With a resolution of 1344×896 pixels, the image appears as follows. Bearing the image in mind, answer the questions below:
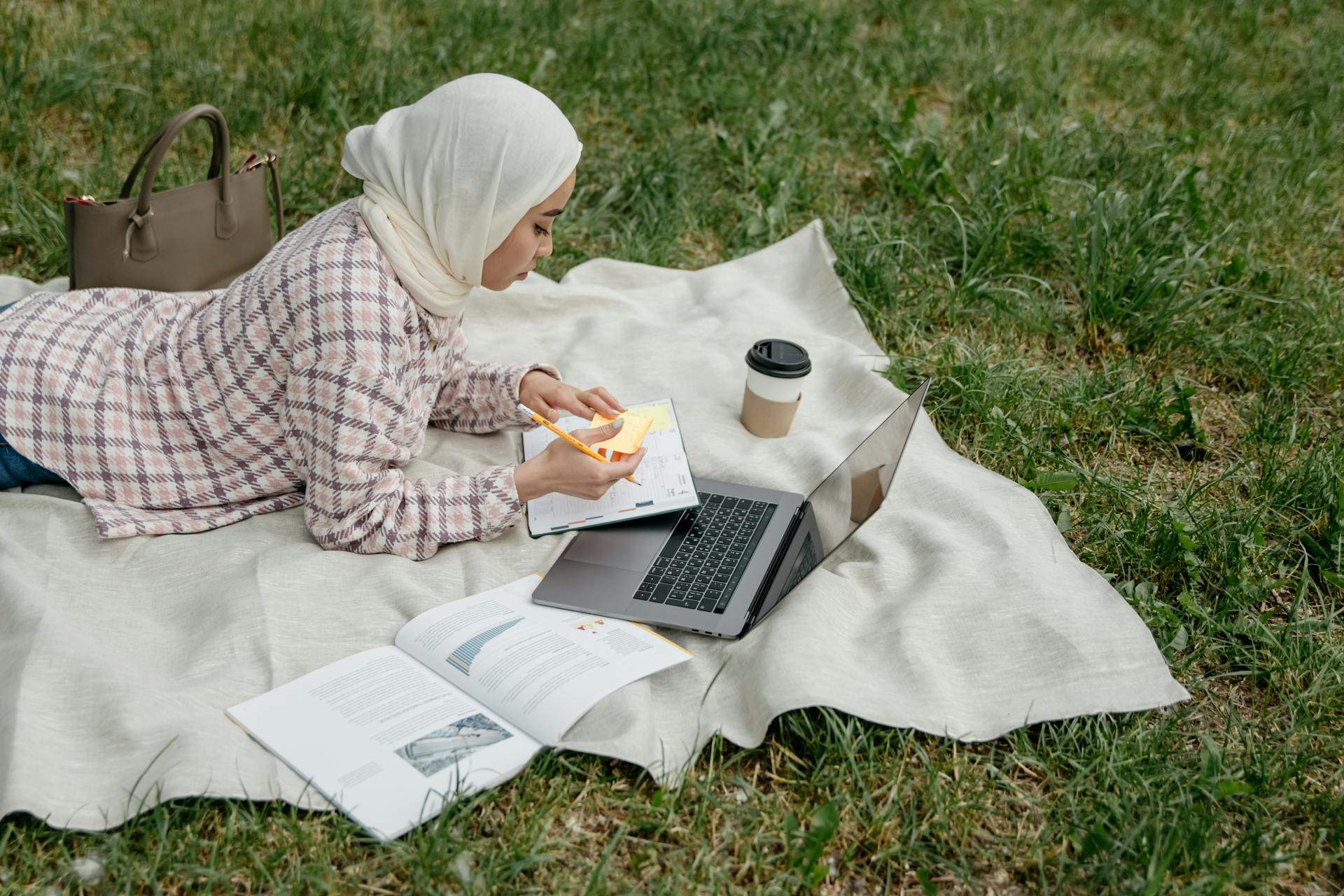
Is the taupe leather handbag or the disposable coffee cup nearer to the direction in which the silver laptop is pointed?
the taupe leather handbag

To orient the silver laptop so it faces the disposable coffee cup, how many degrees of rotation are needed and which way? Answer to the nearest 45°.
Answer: approximately 90° to its right

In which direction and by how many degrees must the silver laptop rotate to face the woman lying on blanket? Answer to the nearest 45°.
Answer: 0° — it already faces them

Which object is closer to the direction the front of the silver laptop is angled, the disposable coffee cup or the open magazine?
the open magazine

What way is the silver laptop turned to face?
to the viewer's left

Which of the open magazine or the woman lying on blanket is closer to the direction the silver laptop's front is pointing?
the woman lying on blanket

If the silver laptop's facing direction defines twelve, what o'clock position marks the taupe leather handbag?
The taupe leather handbag is roughly at 1 o'clock from the silver laptop.
